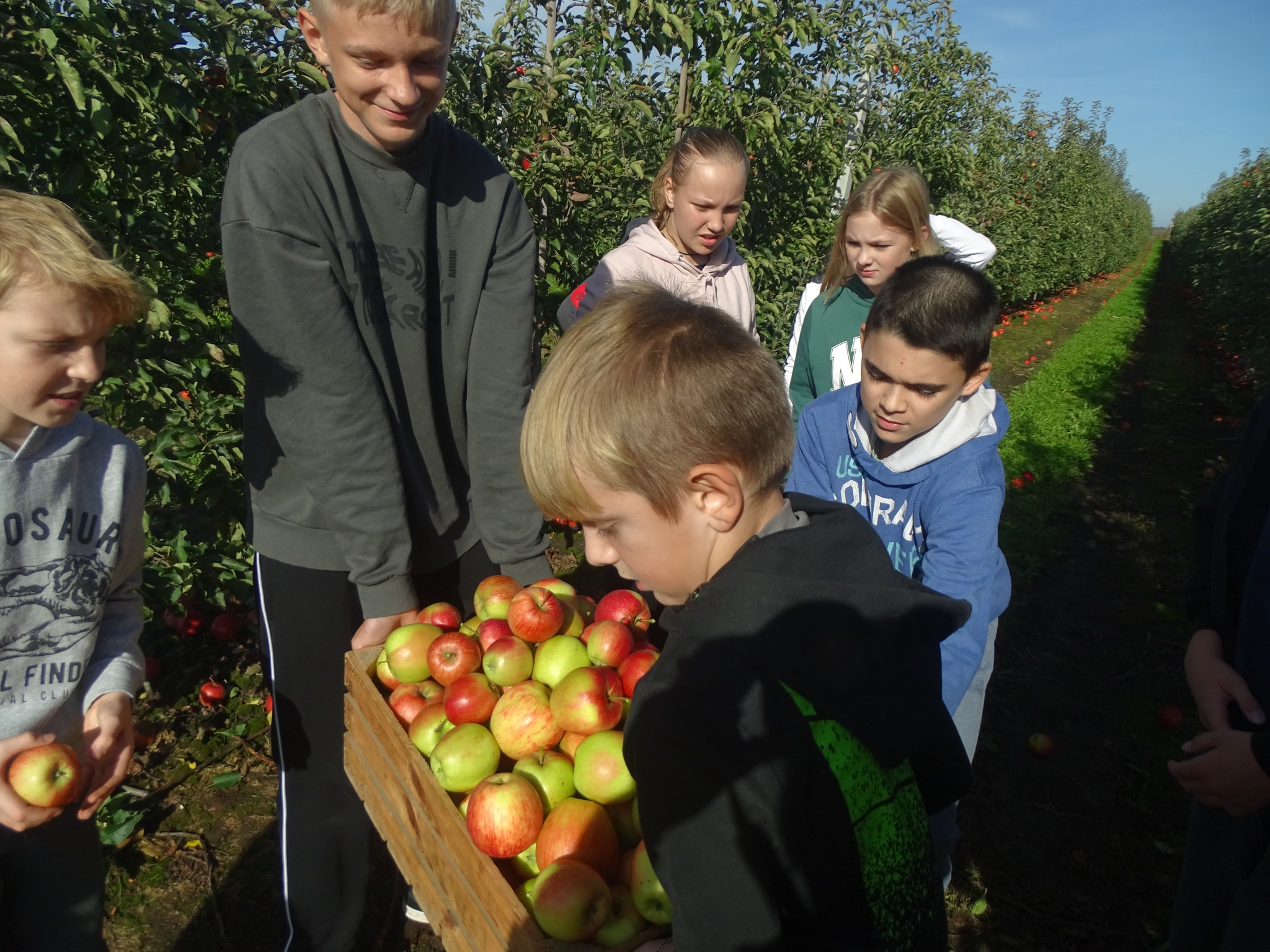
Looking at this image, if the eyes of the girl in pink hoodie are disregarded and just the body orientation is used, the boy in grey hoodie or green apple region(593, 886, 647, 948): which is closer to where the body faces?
the green apple

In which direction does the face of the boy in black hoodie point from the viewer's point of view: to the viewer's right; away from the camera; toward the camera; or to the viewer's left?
to the viewer's left

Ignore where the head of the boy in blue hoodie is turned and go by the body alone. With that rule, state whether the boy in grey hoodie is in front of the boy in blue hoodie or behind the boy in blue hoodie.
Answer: in front

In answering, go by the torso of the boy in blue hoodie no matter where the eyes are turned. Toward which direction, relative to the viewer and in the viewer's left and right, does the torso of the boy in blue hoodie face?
facing the viewer and to the left of the viewer

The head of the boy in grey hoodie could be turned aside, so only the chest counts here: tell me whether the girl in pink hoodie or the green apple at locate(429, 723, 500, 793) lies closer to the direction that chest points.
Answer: the green apple

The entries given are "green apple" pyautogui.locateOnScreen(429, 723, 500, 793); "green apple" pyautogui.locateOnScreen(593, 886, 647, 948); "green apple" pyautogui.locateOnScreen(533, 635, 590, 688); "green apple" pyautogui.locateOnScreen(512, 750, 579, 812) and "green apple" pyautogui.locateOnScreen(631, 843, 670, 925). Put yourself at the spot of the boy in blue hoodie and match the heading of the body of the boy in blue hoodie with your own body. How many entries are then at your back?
0

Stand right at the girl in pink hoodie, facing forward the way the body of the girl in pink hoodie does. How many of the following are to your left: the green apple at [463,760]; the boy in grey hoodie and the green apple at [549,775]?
0

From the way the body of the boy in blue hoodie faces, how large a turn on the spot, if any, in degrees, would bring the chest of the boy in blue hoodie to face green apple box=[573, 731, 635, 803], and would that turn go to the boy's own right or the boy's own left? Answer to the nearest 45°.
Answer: approximately 45° to the boy's own left

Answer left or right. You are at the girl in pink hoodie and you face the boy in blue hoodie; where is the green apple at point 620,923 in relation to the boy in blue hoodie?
right

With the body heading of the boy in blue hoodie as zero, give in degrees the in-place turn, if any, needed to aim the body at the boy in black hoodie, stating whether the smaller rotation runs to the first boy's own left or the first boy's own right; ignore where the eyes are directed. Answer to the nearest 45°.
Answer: approximately 45° to the first boy's own left

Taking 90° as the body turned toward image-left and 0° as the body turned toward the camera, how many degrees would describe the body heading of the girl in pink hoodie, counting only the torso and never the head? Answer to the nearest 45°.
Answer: approximately 315°

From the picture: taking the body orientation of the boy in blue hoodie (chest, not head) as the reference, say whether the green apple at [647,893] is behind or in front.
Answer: in front

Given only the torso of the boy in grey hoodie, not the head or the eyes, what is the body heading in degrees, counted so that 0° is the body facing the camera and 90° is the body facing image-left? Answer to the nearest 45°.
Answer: approximately 315°

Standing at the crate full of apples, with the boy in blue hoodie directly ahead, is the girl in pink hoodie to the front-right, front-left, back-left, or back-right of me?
front-left

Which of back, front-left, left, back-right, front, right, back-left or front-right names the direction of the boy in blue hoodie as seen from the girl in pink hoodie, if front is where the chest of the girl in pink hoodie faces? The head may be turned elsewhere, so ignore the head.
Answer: front

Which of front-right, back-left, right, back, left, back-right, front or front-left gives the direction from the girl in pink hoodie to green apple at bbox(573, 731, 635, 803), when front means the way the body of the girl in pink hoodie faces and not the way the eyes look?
front-right

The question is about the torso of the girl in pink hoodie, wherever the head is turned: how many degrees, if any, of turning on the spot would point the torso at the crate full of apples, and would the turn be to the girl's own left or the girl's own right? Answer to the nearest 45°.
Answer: approximately 45° to the girl's own right

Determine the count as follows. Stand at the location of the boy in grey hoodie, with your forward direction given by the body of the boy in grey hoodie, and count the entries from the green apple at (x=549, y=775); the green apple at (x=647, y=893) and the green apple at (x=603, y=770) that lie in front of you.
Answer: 3

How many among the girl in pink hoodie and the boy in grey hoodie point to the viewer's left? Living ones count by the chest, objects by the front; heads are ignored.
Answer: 0

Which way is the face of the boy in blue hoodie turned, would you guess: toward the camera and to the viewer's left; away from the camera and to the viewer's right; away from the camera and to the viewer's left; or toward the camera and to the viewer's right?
toward the camera and to the viewer's left
